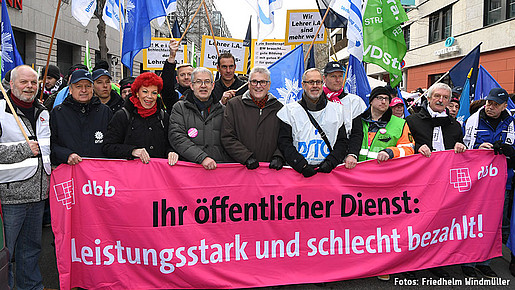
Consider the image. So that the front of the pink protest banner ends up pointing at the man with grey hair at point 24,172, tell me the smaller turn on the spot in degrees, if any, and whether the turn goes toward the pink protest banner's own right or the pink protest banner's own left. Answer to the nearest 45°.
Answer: approximately 90° to the pink protest banner's own right

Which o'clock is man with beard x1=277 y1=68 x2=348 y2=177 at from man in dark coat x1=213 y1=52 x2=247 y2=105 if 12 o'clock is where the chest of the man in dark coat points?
The man with beard is roughly at 11 o'clock from the man in dark coat.

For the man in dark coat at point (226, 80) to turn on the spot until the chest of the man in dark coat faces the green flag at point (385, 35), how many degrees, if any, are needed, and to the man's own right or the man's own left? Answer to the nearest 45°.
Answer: approximately 90° to the man's own left

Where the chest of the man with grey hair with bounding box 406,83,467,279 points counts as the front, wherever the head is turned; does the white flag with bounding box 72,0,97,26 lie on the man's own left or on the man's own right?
on the man's own right

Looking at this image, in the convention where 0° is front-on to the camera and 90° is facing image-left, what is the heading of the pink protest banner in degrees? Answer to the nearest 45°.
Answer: approximately 0°

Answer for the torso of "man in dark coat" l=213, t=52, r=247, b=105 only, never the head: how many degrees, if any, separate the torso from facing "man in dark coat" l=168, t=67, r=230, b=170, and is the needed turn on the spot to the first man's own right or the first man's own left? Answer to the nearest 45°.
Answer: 0° — they already face them

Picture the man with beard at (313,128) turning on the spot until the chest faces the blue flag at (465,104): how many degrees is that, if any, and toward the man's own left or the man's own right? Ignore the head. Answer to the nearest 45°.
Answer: approximately 135° to the man's own left
